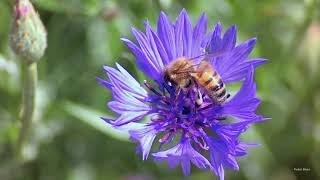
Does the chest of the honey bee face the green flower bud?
yes

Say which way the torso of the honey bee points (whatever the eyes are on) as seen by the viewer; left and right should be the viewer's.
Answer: facing to the left of the viewer
